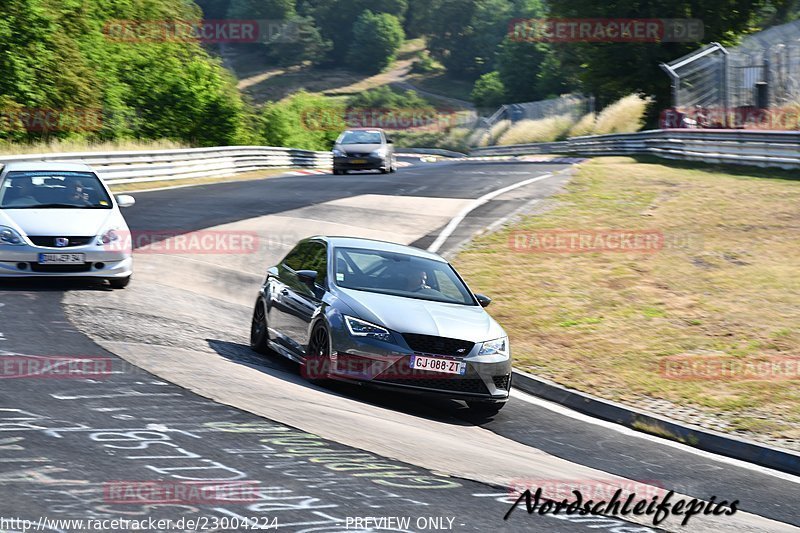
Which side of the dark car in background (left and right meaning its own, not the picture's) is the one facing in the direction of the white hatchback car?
front

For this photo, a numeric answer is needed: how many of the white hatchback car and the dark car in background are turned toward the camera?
2

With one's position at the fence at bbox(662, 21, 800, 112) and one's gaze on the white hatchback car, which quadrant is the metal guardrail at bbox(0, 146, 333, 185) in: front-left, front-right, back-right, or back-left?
front-right

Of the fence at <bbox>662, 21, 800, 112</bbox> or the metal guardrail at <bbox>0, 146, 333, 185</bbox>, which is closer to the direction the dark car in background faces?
the metal guardrail

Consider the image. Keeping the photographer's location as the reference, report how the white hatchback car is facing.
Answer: facing the viewer

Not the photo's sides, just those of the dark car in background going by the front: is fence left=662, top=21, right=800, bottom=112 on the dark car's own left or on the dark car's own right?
on the dark car's own left

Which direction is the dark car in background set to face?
toward the camera

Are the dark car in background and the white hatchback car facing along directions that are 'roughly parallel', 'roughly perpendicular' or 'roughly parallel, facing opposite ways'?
roughly parallel
